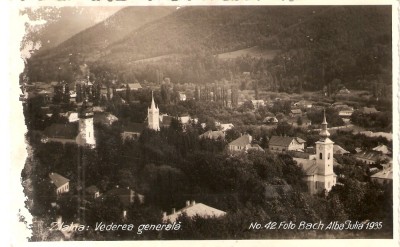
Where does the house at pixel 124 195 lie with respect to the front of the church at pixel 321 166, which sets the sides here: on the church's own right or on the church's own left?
on the church's own right

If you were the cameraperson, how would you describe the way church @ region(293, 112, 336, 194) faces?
facing the viewer and to the right of the viewer

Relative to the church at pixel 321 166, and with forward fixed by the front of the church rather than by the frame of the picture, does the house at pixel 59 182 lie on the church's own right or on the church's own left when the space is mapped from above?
on the church's own right
